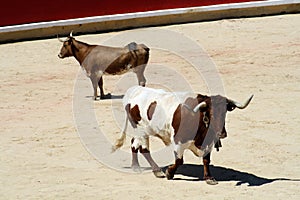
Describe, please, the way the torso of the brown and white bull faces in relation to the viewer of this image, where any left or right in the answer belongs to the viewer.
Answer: facing the viewer and to the right of the viewer

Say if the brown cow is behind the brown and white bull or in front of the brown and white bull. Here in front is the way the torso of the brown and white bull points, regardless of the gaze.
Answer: behind

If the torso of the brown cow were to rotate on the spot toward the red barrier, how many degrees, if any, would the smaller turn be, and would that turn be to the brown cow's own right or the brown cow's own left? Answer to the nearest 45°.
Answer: approximately 90° to the brown cow's own right

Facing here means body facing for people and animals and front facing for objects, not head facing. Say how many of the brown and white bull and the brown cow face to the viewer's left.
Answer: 1

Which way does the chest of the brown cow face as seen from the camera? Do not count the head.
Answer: to the viewer's left

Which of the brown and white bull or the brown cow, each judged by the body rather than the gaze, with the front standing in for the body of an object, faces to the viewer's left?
the brown cow
